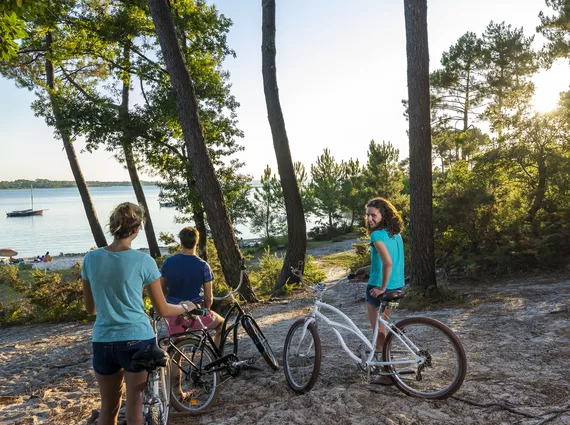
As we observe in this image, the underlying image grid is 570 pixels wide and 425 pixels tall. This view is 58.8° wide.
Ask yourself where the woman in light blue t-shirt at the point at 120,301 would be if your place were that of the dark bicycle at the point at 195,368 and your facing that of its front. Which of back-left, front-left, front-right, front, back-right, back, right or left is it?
back-right

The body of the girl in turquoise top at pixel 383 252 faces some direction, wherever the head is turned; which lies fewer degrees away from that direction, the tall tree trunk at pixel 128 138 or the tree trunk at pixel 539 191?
the tall tree trunk

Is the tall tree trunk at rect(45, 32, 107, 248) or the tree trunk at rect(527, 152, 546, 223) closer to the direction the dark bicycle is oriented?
the tree trunk

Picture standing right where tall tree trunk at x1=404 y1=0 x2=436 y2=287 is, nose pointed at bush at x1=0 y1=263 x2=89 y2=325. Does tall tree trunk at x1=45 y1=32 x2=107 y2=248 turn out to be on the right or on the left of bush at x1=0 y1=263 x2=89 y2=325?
right

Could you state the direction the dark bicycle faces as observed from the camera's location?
facing away from the viewer and to the right of the viewer

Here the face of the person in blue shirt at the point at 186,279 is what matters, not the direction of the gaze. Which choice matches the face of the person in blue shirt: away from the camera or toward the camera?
away from the camera

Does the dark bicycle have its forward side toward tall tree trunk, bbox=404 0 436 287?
yes
